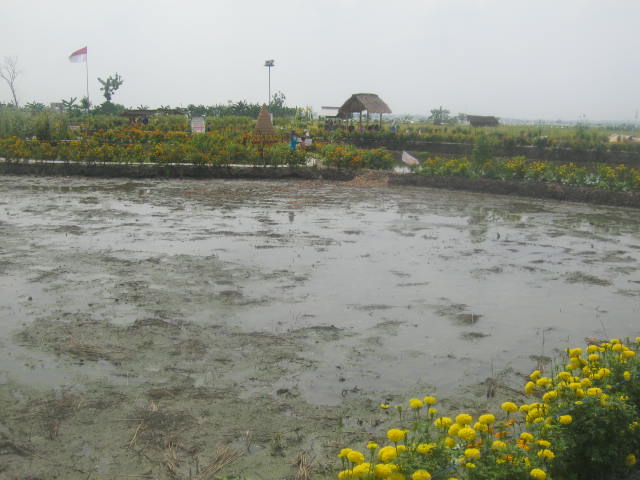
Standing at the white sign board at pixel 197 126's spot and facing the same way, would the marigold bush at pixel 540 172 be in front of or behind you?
in front

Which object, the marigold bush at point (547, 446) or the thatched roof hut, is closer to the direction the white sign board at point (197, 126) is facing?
the marigold bush

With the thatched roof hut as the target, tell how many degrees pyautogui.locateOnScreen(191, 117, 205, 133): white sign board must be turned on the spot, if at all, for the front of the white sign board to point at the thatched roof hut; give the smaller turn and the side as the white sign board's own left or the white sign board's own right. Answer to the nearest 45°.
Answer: approximately 135° to the white sign board's own left

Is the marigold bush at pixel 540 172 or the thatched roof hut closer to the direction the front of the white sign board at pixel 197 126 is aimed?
the marigold bush

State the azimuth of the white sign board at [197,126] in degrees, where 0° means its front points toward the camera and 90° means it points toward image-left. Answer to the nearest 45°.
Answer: approximately 0°

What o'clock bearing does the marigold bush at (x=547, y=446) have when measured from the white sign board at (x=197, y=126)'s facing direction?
The marigold bush is roughly at 12 o'clock from the white sign board.
